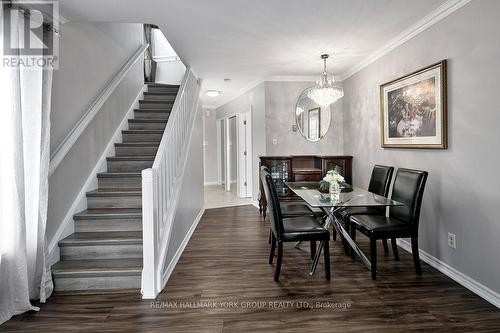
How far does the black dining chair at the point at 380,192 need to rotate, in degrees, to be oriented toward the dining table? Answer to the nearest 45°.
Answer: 0° — it already faces it

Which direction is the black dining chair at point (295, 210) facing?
to the viewer's right

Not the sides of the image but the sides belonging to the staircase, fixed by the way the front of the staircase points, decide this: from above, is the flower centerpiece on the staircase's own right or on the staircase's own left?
on the staircase's own left

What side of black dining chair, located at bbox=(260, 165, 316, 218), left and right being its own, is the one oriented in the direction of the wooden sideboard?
left

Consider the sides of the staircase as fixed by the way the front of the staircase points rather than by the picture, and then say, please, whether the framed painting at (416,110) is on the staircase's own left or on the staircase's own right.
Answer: on the staircase's own left

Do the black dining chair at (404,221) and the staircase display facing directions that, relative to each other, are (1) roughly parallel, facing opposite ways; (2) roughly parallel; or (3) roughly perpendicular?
roughly perpendicular

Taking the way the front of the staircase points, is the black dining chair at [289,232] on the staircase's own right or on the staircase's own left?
on the staircase's own left

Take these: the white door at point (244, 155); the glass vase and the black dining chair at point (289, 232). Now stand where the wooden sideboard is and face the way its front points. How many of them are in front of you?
2

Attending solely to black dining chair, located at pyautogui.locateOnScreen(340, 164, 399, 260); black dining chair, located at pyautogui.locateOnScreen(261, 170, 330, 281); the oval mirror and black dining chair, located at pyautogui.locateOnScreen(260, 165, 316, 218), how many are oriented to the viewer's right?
2

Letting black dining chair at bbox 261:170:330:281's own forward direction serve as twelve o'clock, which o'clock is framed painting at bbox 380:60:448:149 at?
The framed painting is roughly at 11 o'clock from the black dining chair.

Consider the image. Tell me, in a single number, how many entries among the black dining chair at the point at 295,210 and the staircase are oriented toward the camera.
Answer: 1

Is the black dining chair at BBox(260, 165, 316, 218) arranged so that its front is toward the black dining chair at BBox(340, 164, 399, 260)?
yes
